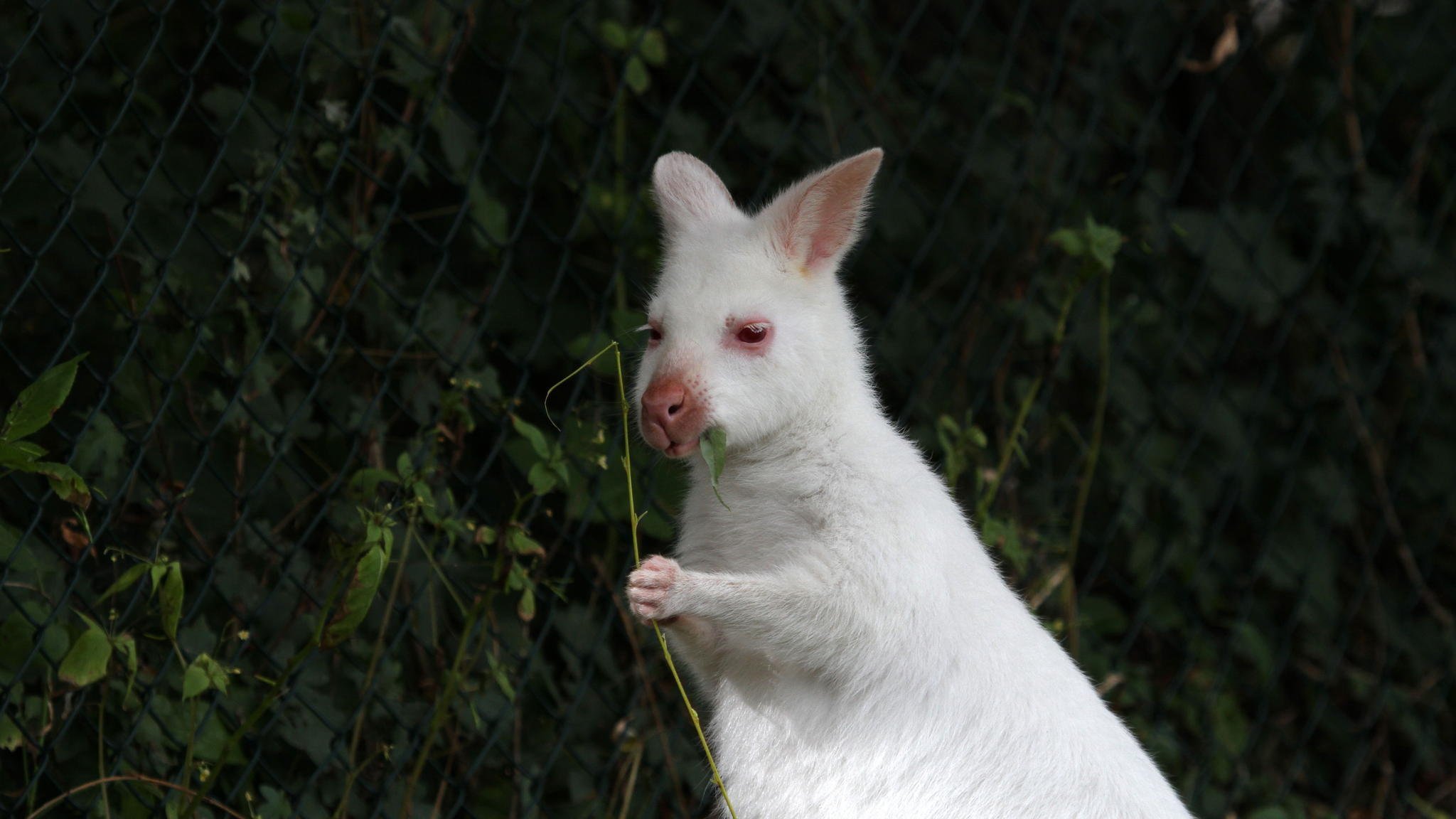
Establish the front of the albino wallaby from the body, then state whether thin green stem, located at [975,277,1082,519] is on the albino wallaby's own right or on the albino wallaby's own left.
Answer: on the albino wallaby's own right

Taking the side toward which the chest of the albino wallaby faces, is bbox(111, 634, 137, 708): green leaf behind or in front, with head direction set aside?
in front

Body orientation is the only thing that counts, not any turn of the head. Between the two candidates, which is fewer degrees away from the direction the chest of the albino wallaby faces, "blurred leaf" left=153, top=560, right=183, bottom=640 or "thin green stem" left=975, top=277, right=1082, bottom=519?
the blurred leaf

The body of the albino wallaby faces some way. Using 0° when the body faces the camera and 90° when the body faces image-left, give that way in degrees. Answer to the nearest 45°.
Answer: approximately 90°

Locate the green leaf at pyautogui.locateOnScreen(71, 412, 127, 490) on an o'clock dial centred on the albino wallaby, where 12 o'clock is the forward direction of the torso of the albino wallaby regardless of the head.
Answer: The green leaf is roughly at 12 o'clock from the albino wallaby.

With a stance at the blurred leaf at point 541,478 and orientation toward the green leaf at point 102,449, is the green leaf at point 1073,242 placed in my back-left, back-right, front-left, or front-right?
back-right
